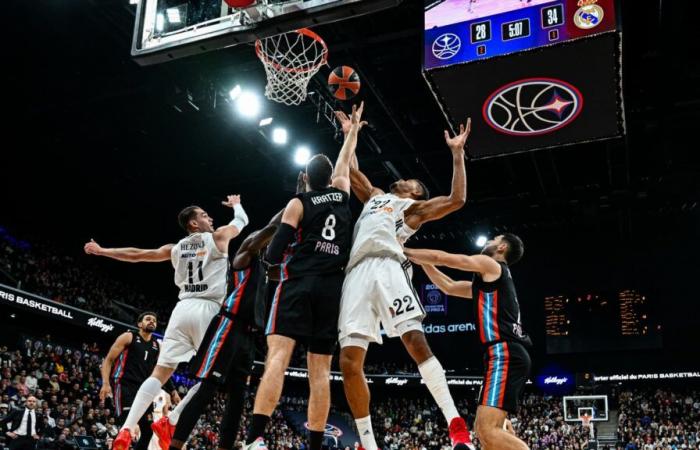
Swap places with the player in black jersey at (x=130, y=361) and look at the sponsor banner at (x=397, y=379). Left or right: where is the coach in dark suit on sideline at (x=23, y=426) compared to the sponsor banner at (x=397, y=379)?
left

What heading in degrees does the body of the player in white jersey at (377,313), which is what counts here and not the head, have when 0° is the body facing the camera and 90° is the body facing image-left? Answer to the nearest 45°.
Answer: approximately 45°

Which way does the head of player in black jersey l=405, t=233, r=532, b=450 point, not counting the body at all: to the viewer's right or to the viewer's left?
to the viewer's left

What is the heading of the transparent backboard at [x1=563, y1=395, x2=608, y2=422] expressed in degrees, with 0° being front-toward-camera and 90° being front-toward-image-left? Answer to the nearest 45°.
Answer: approximately 0°
